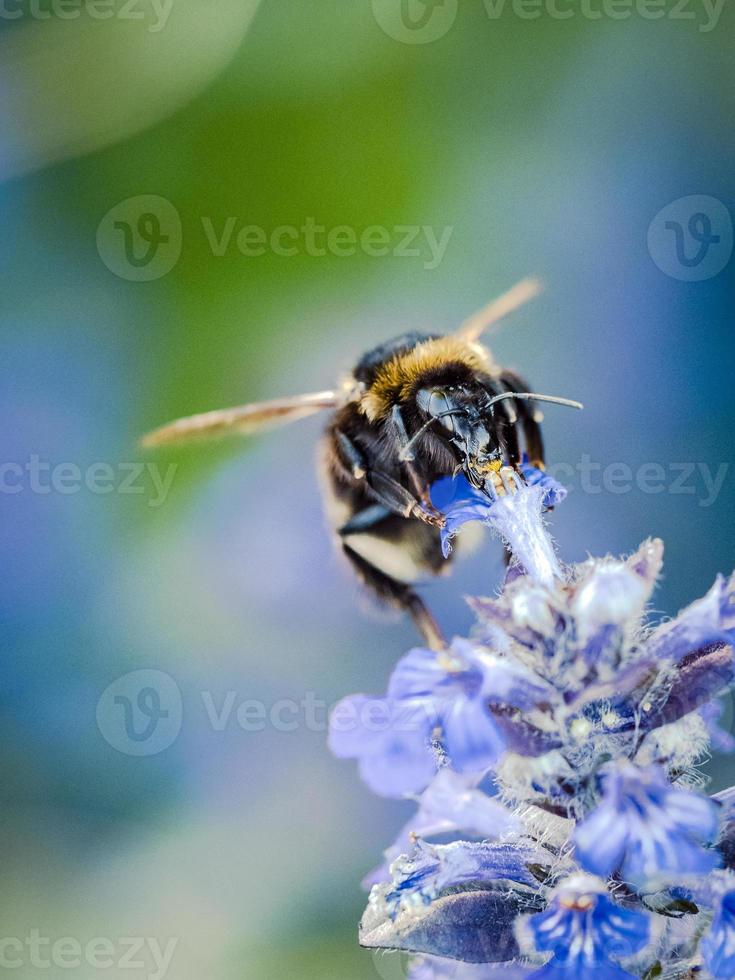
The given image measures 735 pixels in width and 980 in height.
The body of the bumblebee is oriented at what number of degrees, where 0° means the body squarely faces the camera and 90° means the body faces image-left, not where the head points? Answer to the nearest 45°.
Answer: approximately 315°
